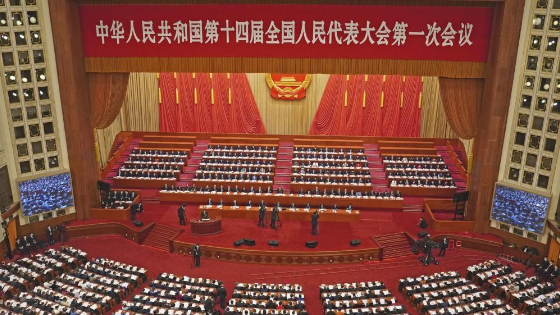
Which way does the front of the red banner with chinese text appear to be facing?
toward the camera

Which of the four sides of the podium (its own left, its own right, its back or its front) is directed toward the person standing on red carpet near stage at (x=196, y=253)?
front

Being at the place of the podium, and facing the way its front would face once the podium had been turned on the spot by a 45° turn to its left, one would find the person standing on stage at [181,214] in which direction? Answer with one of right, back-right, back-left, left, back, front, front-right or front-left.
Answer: back

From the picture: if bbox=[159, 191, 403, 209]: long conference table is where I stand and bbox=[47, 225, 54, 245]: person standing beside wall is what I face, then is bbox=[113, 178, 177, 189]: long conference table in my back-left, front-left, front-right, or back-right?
front-right

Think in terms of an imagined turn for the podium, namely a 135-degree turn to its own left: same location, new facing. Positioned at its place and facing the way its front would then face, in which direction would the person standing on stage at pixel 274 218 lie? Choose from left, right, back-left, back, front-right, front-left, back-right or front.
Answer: front-right

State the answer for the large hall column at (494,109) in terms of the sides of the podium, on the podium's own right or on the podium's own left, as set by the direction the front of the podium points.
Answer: on the podium's own left

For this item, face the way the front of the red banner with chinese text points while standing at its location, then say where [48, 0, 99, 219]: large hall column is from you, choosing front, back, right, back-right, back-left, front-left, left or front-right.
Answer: right

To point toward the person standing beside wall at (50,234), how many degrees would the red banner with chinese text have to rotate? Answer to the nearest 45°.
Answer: approximately 90° to its right

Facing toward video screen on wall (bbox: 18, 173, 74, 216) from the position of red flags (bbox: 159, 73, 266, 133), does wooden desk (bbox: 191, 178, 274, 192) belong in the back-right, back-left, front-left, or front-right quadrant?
front-left

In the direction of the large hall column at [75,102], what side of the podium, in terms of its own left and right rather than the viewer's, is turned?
right

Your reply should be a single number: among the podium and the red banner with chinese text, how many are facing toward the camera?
2

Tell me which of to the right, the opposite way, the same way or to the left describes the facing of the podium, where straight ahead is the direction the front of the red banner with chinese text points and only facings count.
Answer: the same way

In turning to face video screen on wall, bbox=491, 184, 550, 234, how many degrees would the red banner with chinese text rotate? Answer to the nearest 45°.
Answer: approximately 90° to its left

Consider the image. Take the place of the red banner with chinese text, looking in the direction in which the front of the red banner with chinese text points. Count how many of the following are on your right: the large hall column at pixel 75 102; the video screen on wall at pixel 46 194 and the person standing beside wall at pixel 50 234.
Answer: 3

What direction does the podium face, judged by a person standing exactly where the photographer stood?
facing the viewer
